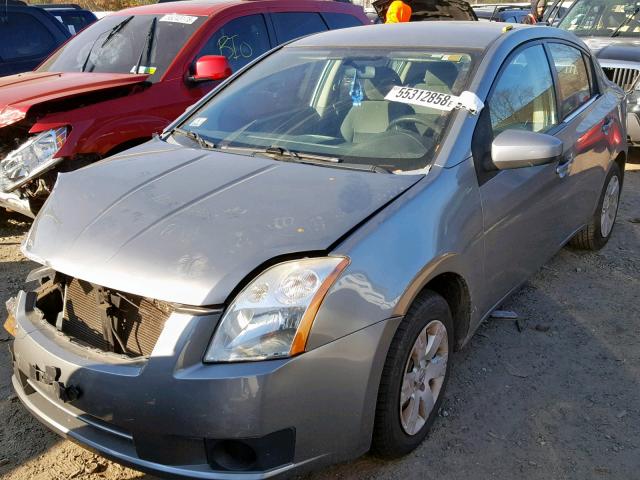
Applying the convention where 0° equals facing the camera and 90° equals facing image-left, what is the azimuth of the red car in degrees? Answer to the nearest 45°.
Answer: approximately 45°

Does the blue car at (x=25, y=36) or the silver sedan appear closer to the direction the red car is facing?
the silver sedan

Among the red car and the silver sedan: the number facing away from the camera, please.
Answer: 0

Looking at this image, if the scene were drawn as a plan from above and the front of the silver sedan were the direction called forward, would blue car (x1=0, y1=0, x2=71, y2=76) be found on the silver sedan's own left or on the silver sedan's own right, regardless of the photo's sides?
on the silver sedan's own right

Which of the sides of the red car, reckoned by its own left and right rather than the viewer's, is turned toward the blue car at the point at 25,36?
right

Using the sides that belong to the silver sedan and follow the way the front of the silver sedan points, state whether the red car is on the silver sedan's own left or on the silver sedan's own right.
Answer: on the silver sedan's own right

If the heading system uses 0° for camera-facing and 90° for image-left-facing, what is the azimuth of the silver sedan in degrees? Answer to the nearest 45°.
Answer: approximately 45°

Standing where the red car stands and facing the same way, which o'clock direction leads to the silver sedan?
The silver sedan is roughly at 10 o'clock from the red car.
